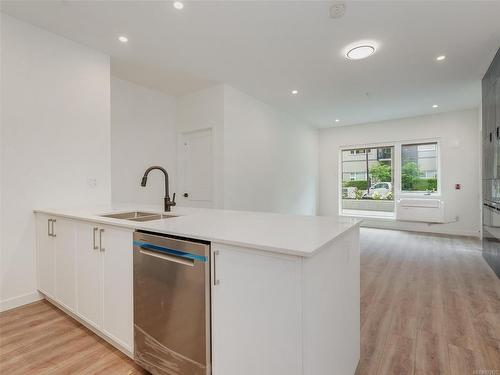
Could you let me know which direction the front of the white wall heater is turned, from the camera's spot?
facing the viewer

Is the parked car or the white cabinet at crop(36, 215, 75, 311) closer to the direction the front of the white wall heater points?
the white cabinet

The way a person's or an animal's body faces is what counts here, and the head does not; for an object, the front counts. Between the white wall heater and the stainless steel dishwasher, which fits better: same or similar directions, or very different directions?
same or similar directions

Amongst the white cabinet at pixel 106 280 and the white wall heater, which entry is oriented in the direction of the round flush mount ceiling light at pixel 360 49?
the white wall heater

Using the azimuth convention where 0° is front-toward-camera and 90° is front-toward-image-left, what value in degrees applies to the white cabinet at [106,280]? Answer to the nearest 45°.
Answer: approximately 45°

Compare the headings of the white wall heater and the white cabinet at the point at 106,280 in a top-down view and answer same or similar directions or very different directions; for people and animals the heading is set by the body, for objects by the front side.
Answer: same or similar directions

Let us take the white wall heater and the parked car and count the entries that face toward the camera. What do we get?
1

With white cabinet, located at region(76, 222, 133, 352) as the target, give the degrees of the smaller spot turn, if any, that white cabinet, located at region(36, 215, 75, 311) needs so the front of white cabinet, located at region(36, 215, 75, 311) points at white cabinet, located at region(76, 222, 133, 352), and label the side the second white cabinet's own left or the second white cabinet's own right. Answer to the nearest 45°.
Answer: approximately 45° to the second white cabinet's own left

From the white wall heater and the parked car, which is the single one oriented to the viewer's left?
the parked car

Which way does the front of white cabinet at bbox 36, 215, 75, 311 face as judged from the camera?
facing the viewer and to the left of the viewer

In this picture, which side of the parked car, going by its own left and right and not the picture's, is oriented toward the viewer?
left
